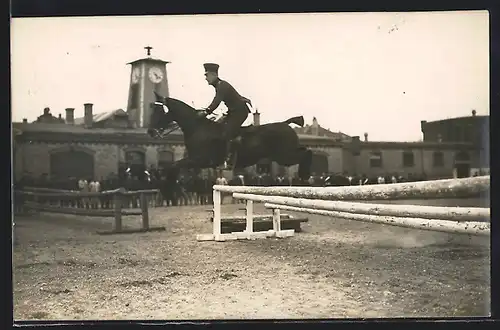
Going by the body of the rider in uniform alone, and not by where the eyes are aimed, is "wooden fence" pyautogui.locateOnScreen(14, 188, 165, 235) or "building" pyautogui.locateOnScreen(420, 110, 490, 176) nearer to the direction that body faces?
the wooden fence

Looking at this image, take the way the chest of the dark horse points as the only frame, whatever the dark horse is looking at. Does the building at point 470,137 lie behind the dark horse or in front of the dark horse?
behind

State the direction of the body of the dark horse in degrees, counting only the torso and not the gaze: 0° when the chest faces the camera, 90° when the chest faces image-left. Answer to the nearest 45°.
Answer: approximately 90°

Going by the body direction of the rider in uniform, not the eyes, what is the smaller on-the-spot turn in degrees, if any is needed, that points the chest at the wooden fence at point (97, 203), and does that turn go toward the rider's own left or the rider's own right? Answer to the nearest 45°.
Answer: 0° — they already face it

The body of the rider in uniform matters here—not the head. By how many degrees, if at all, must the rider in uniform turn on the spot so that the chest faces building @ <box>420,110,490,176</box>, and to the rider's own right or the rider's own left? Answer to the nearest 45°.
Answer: approximately 180°

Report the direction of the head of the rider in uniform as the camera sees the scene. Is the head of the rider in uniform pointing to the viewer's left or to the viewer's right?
to the viewer's left

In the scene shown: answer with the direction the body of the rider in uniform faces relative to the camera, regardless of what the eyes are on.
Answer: to the viewer's left

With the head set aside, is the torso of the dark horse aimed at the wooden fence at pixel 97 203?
yes

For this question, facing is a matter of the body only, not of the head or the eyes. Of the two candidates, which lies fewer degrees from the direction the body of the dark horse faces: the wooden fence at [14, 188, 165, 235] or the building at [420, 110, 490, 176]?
the wooden fence
